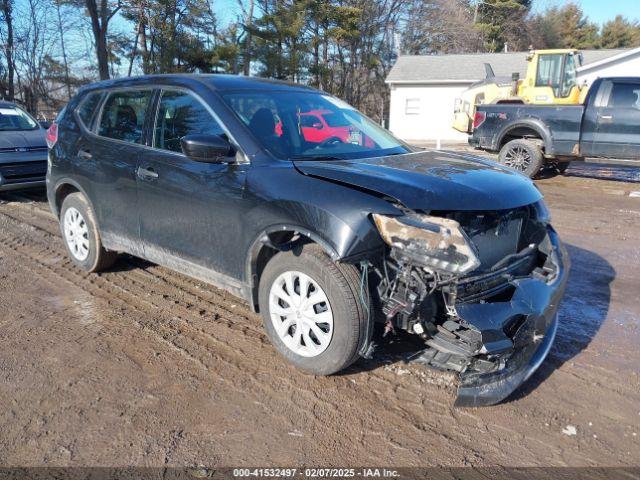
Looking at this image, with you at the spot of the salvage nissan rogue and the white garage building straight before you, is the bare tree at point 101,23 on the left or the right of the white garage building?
left

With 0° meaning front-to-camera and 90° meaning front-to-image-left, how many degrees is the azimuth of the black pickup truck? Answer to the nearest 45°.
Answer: approximately 270°

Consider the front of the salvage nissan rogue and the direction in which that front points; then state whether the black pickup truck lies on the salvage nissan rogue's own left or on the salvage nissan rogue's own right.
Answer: on the salvage nissan rogue's own left

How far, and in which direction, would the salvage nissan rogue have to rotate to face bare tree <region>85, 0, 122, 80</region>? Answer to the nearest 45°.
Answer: approximately 180°

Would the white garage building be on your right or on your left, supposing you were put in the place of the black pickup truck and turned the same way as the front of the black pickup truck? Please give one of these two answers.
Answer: on your left

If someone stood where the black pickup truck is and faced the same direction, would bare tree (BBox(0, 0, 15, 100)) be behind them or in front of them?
behind

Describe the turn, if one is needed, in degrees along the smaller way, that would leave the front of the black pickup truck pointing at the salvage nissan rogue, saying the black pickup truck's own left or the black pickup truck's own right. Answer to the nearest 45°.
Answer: approximately 90° to the black pickup truck's own right

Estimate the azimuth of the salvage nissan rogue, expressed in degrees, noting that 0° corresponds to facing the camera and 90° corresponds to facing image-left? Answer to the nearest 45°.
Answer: approximately 315°

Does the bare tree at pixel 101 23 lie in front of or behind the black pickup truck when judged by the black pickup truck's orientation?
behind

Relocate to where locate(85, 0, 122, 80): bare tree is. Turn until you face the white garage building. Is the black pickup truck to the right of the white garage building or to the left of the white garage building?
right
